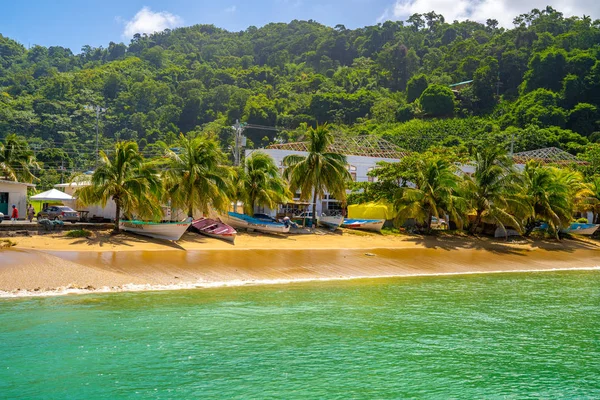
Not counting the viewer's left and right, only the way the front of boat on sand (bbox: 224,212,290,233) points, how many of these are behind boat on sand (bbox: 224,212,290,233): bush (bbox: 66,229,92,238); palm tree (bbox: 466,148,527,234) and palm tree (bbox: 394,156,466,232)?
2

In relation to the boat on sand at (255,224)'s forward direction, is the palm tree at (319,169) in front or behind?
behind

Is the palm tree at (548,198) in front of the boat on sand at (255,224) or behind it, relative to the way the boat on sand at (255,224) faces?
behind

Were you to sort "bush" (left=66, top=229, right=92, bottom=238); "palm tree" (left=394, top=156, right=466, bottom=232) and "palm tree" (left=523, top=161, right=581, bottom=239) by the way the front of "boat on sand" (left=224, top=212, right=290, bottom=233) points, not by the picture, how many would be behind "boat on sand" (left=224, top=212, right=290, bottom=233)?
2

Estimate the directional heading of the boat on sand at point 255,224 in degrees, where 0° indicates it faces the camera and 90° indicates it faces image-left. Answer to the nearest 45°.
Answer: approximately 90°

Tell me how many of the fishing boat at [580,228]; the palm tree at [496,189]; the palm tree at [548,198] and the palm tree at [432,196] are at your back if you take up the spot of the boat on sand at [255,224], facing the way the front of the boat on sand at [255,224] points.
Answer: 4

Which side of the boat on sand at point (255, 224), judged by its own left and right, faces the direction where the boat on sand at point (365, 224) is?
back

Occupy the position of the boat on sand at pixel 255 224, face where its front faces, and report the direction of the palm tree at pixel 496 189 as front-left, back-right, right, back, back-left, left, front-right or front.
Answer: back

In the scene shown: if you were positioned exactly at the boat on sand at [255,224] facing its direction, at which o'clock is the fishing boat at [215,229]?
The fishing boat is roughly at 10 o'clock from the boat on sand.

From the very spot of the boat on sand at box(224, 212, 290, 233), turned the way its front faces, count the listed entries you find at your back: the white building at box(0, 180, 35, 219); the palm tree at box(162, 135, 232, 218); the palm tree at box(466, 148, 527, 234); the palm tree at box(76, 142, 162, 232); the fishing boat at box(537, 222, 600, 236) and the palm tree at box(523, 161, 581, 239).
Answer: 3

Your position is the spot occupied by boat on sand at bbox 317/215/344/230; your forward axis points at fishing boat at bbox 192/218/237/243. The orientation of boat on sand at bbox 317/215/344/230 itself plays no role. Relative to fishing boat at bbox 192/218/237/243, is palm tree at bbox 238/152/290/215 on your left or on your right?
right

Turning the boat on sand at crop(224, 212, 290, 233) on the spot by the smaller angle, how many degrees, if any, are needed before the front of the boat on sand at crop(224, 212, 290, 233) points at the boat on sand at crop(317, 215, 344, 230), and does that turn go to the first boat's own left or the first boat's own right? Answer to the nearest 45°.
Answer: approximately 135° to the first boat's own right

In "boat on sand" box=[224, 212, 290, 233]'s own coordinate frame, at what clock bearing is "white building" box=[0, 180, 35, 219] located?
The white building is roughly at 12 o'clock from the boat on sand.

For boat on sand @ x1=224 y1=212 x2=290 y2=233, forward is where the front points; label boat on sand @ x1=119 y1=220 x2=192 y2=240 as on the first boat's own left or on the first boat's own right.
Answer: on the first boat's own left

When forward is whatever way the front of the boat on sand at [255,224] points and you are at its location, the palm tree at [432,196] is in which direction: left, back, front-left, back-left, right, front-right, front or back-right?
back

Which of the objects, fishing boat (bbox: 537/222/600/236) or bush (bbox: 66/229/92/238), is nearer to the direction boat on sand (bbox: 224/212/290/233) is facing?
the bush
